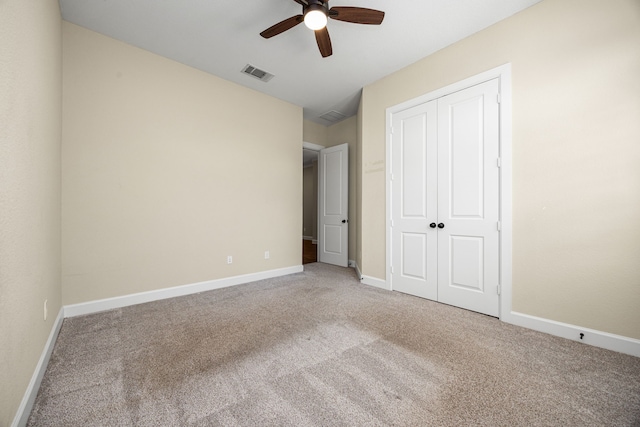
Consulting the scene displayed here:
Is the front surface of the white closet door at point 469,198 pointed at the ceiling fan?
yes

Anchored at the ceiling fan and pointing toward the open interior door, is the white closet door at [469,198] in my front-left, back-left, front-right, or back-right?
front-right

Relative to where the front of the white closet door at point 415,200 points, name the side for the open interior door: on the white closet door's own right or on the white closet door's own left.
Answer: on the white closet door's own right

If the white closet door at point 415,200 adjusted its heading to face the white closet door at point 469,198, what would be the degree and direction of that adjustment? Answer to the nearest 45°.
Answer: approximately 90° to its left

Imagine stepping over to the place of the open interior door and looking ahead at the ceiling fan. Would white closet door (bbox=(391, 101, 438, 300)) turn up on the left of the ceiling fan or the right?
left

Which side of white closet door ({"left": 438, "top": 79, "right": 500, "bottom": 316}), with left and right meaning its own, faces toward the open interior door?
right

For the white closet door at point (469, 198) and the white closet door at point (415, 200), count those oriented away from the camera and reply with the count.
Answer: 0

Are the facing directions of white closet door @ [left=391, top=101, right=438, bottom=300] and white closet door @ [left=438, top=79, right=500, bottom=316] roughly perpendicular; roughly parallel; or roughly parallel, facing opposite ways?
roughly parallel

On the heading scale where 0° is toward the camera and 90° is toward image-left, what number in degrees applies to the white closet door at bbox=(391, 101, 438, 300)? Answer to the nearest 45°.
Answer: approximately 45°

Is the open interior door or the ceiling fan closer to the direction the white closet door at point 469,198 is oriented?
the ceiling fan

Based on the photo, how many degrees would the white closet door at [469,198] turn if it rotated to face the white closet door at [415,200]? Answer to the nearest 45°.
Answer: approximately 45° to its right
